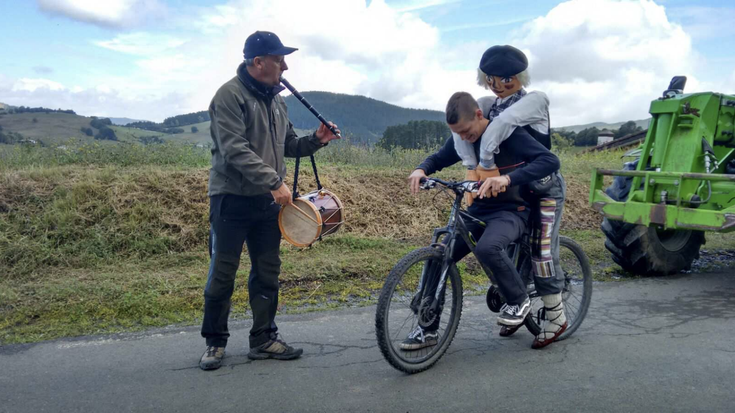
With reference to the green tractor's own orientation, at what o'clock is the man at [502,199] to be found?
The man is roughly at 11 o'clock from the green tractor.

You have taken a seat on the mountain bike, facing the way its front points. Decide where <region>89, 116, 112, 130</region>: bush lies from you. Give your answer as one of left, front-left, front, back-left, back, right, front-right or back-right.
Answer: right

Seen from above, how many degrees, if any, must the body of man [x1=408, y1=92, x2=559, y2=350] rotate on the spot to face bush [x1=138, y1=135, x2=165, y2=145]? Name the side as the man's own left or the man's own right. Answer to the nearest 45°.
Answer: approximately 90° to the man's own right

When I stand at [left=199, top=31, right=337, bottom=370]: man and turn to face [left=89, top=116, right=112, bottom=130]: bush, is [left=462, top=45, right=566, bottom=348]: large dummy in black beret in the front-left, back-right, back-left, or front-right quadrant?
back-right

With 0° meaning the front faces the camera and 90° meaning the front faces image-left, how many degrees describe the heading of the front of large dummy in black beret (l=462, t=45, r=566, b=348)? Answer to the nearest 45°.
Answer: approximately 45°

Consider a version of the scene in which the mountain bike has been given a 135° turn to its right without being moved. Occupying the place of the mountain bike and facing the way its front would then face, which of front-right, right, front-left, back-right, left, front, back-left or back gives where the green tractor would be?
front-right

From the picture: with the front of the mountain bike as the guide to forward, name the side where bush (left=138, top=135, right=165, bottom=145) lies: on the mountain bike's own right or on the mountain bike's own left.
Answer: on the mountain bike's own right

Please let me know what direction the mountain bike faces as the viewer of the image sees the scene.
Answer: facing the viewer and to the left of the viewer

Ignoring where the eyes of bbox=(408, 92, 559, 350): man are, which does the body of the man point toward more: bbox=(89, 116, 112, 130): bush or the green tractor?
the bush

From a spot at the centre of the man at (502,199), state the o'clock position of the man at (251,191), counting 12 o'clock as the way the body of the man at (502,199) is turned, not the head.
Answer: the man at (251,191) is roughly at 1 o'clock from the man at (502,199).

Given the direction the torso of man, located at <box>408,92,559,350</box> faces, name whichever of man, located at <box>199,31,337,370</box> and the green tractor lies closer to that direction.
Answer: the man

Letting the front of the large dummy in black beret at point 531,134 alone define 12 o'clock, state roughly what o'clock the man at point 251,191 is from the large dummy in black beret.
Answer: The man is roughly at 1 o'clock from the large dummy in black beret.

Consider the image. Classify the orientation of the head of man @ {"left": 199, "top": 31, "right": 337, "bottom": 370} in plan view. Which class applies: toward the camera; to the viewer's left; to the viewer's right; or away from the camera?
to the viewer's right

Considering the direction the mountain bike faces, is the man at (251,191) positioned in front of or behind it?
in front

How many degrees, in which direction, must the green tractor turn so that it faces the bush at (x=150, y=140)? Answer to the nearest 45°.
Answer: approximately 45° to its right

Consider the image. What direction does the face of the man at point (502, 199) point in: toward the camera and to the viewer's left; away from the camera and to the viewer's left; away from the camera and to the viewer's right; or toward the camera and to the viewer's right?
toward the camera and to the viewer's left
